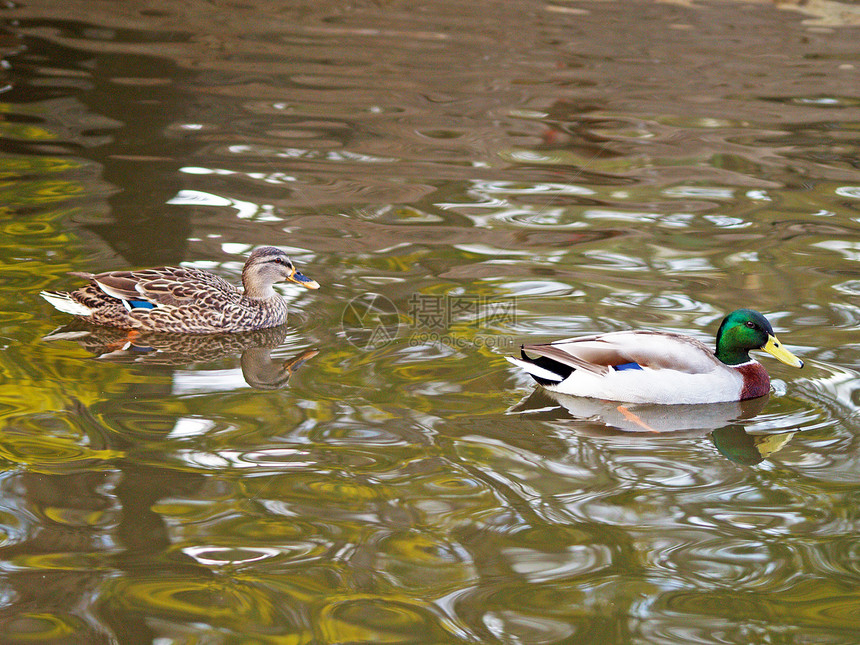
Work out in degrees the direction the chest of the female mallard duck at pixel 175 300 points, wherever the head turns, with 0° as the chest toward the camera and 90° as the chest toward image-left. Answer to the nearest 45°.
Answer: approximately 270°

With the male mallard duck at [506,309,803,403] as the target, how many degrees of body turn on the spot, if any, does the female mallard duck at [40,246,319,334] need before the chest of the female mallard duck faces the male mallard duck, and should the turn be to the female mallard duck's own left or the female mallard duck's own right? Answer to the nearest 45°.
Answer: approximately 45° to the female mallard duck's own right

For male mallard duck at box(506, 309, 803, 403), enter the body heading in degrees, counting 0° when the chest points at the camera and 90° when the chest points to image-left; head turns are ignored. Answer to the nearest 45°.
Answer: approximately 270°

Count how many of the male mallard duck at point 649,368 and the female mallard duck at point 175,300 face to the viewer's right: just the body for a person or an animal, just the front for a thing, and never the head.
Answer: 2

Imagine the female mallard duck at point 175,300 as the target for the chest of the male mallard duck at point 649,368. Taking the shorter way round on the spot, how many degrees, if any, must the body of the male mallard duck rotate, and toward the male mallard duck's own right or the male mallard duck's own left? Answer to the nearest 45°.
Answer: approximately 180°
